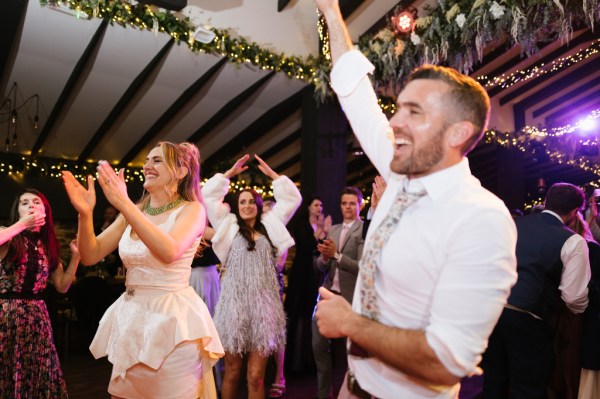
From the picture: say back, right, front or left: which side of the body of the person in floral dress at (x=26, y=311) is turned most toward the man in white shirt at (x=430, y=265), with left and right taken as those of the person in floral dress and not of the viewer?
front

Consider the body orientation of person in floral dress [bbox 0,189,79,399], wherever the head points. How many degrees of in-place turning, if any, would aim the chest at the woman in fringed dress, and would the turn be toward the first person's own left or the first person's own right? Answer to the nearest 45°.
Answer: approximately 90° to the first person's own left

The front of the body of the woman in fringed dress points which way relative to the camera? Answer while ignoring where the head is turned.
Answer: toward the camera

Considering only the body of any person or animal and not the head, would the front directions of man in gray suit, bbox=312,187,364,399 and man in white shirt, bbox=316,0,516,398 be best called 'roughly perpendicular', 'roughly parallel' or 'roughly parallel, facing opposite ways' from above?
roughly parallel

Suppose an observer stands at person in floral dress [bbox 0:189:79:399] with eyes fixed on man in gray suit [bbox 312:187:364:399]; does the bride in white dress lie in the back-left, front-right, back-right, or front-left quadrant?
front-right

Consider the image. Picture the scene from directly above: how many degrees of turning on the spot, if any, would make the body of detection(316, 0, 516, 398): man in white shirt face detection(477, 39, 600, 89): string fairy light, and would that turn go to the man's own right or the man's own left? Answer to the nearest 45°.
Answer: approximately 135° to the man's own right

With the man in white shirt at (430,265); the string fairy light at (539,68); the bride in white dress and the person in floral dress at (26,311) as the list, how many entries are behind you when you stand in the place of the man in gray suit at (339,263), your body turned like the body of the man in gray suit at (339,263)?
1

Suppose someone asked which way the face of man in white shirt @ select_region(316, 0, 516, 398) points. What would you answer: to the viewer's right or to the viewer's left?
to the viewer's left

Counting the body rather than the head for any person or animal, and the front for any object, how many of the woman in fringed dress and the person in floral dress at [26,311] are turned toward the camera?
2

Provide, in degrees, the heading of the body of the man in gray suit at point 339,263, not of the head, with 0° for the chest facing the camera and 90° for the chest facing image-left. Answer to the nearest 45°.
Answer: approximately 45°

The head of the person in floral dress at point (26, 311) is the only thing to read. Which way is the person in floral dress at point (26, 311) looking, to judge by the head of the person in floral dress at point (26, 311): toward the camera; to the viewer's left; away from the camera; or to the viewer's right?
toward the camera
